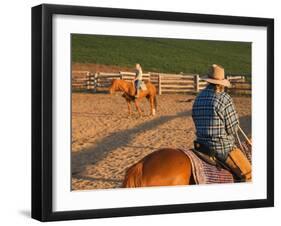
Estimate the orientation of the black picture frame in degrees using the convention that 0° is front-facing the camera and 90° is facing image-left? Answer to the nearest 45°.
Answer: approximately 315°
